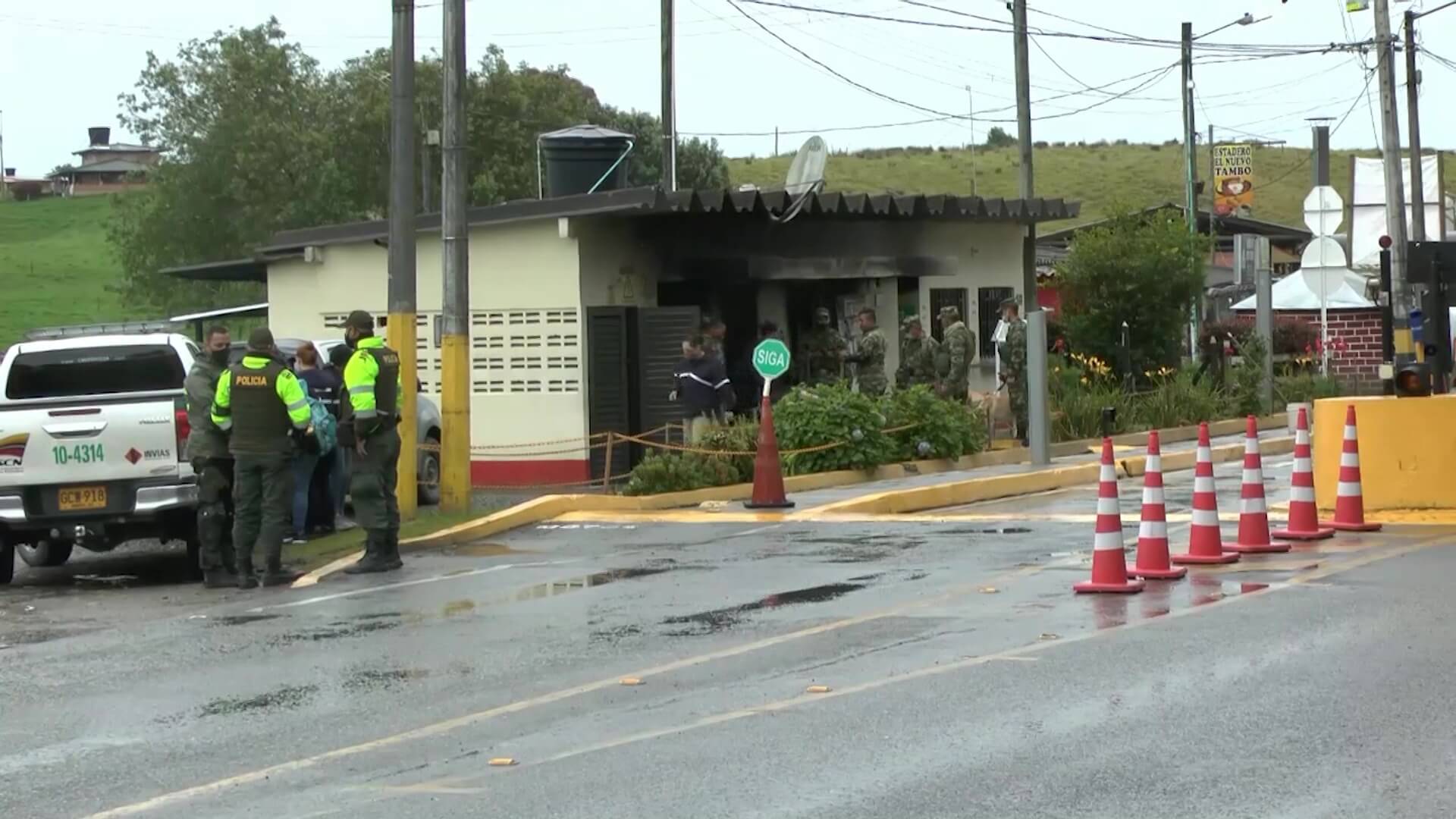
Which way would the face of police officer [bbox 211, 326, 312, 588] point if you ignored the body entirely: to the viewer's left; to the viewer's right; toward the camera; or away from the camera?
away from the camera

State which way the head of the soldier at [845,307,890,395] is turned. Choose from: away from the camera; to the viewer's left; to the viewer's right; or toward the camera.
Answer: to the viewer's left

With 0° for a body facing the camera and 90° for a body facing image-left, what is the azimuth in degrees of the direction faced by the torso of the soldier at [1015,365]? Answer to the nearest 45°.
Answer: approximately 90°

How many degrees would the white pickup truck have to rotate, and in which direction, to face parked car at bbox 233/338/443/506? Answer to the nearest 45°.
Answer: approximately 45° to its right

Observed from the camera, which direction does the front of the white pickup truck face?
facing away from the viewer

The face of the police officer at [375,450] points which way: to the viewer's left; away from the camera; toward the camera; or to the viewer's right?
to the viewer's left

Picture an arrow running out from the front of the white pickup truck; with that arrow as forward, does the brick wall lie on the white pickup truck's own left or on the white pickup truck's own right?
on the white pickup truck's own right
